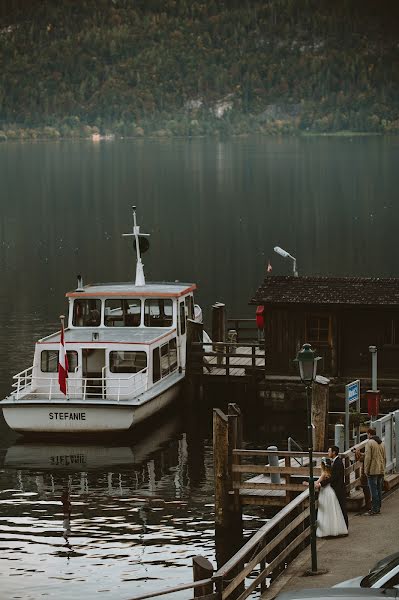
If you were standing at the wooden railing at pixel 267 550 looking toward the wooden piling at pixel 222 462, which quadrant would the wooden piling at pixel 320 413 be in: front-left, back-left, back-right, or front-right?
front-right

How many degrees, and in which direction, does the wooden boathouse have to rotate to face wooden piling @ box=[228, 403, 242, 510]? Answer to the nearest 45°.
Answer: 0° — it already faces it

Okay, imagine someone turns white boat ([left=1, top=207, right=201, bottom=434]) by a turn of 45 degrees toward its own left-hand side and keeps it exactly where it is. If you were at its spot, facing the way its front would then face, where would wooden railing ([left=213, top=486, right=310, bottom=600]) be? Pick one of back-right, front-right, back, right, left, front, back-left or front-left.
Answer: back

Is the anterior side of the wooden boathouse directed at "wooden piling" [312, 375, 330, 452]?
yes

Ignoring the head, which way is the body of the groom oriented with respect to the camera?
to the viewer's left

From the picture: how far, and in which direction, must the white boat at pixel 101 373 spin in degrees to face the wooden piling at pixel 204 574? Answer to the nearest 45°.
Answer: approximately 135° to its right

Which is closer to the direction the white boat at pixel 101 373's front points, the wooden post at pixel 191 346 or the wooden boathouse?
the wooden post

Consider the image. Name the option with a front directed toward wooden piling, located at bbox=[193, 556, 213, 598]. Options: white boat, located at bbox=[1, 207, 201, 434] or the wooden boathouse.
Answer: the wooden boathouse

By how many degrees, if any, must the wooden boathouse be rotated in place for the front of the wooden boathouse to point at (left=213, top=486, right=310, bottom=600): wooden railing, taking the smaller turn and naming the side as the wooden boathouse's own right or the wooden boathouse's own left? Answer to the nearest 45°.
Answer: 0° — it already faces it

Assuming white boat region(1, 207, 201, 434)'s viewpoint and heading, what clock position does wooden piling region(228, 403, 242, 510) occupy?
The wooden piling is roughly at 4 o'clock from the white boat.

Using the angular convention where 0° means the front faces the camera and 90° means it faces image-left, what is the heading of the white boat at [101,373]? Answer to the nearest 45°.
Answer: approximately 225°
